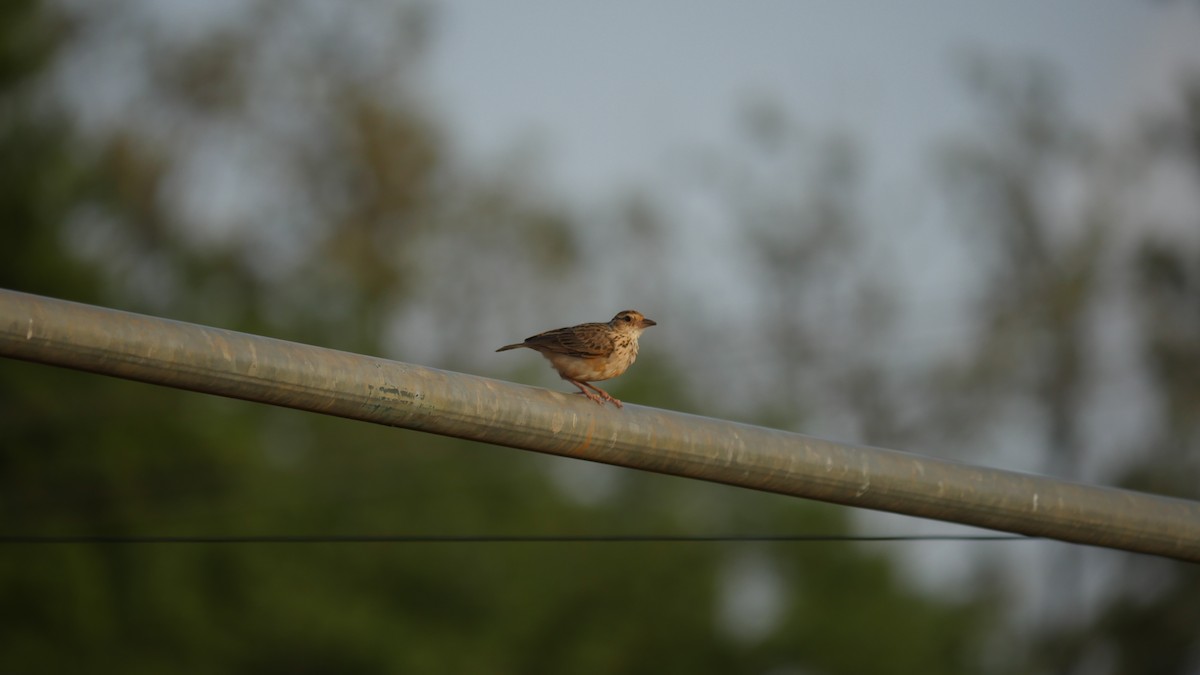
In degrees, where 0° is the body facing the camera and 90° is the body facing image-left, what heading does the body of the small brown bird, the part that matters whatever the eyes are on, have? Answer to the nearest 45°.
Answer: approximately 270°
